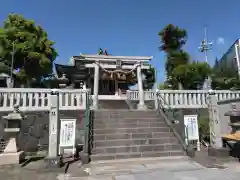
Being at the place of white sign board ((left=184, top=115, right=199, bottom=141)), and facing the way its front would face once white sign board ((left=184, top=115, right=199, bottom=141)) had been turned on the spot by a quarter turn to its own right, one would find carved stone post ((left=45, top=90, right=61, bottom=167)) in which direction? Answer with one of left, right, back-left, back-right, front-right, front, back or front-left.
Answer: front-left

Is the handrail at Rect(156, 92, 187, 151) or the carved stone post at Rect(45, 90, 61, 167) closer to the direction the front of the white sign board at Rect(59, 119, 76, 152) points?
the carved stone post

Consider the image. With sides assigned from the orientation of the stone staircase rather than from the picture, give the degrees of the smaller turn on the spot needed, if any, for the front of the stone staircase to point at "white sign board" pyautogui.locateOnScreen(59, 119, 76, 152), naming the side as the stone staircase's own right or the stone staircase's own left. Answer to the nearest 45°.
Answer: approximately 90° to the stone staircase's own right

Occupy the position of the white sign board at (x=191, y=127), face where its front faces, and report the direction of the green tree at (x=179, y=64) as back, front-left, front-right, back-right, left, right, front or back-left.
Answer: back

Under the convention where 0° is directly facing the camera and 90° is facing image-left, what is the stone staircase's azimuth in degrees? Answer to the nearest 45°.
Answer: approximately 0°

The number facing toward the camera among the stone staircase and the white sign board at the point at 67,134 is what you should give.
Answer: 2

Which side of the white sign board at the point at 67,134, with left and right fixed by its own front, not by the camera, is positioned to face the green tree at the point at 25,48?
back
